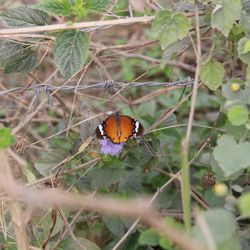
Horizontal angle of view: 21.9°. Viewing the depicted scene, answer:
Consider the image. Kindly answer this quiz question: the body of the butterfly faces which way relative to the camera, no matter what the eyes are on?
away from the camera
